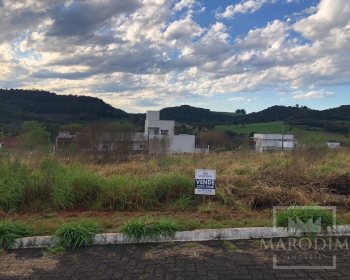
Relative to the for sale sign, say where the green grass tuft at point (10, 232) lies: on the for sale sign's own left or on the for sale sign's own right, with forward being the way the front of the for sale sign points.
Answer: on the for sale sign's own right

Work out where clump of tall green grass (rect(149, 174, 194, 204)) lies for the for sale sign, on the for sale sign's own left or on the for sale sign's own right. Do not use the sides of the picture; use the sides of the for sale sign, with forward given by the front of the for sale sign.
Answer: on the for sale sign's own right

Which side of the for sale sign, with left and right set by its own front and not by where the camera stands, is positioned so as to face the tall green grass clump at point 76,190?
right

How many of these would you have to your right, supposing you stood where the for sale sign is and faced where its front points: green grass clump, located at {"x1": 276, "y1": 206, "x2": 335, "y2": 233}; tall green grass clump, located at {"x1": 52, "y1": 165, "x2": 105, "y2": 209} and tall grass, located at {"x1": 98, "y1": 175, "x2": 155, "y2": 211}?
2

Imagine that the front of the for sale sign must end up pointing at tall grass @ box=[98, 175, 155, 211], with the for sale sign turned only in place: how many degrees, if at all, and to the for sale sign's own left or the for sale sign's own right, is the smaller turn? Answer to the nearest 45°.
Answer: approximately 90° to the for sale sign's own right

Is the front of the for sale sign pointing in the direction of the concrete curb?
yes

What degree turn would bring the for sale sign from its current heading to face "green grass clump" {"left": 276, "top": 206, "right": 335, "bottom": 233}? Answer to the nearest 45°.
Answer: approximately 45° to its left

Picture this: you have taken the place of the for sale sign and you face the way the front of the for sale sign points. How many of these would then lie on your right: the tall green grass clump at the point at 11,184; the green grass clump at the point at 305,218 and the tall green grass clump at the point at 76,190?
2

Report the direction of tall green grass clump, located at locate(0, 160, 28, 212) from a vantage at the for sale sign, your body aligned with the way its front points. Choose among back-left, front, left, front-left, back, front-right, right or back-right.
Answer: right

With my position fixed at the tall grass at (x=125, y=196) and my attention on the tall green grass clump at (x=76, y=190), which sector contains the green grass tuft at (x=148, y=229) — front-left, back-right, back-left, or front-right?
back-left

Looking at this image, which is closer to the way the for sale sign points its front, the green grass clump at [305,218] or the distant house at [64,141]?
the green grass clump

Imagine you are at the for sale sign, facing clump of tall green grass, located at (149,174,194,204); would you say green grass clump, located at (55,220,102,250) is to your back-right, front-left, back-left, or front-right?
front-left

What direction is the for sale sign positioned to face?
toward the camera

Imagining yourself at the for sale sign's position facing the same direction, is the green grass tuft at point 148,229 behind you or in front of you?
in front

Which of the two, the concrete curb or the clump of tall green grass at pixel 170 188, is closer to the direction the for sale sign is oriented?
the concrete curb

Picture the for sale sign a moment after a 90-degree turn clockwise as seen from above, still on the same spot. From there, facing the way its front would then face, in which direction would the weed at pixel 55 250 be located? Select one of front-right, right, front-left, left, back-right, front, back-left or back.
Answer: front-left
